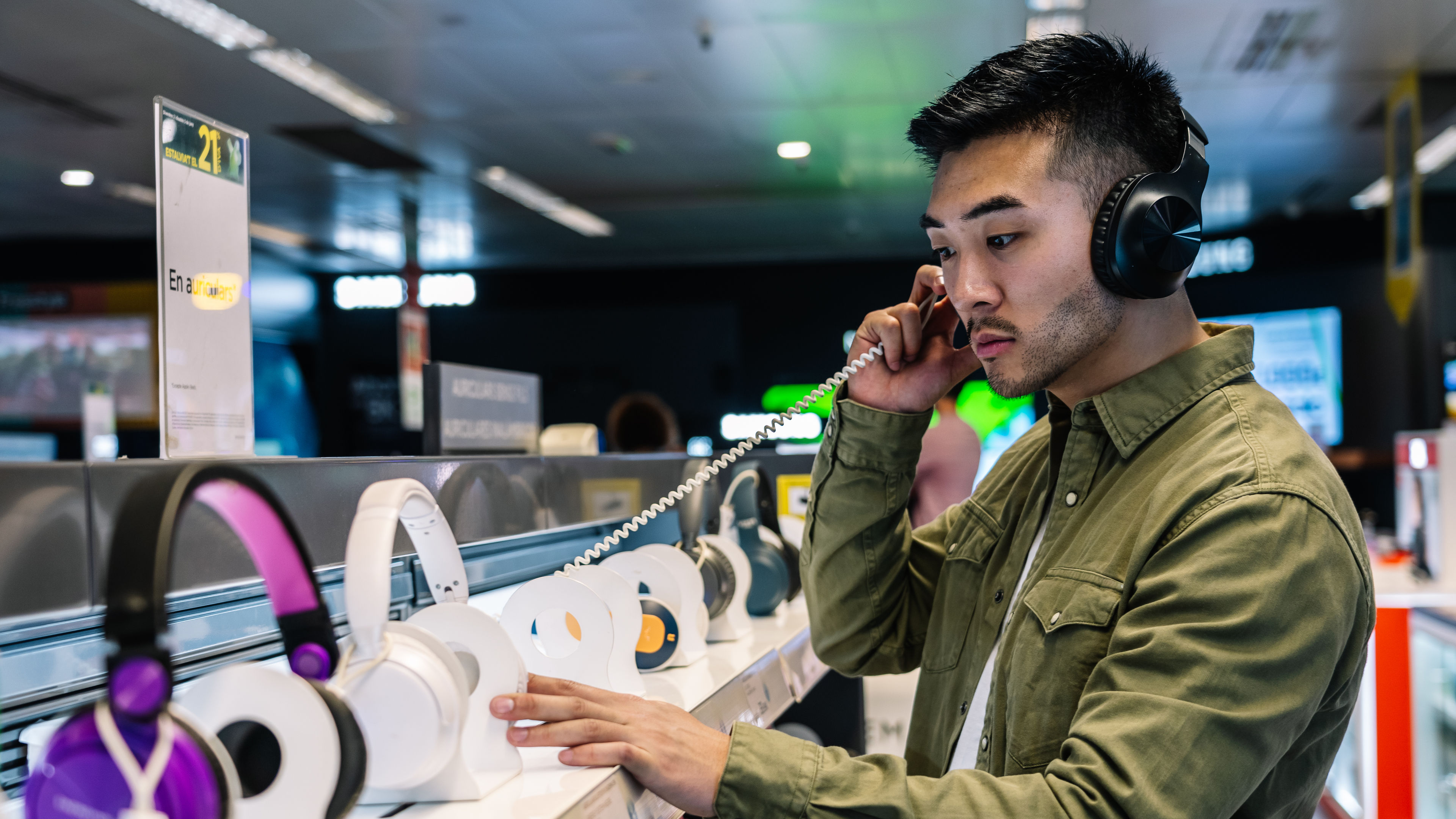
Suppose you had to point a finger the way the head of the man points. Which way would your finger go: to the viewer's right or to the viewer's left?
to the viewer's left

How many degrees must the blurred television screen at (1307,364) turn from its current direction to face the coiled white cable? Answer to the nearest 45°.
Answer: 0° — it already faces it

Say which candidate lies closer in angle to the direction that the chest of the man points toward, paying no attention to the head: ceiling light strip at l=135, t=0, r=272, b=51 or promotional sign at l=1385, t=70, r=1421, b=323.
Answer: the ceiling light strip

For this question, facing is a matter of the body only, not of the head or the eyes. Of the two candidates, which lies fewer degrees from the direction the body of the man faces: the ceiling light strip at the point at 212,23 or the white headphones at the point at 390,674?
the white headphones

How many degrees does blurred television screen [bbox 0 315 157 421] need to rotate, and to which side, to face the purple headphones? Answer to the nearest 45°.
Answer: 0° — it already faces it

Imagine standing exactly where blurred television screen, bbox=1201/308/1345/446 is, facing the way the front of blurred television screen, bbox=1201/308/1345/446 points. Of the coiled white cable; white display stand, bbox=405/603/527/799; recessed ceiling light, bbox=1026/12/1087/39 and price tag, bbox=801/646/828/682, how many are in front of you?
4

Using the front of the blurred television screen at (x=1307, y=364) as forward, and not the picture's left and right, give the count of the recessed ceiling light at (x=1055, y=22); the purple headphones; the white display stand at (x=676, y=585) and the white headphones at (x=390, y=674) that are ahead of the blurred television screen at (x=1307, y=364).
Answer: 4

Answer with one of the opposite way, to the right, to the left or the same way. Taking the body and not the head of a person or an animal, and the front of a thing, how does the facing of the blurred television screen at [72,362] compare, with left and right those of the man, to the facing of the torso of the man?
to the left

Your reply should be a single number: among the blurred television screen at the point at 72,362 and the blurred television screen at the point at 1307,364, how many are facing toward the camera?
2

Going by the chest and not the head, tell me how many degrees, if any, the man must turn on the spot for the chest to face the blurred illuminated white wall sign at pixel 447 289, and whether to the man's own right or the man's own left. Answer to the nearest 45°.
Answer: approximately 90° to the man's own right

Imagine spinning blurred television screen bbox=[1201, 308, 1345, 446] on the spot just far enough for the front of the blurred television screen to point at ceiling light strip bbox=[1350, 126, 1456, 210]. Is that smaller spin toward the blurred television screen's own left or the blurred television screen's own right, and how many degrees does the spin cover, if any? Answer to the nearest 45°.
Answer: approximately 45° to the blurred television screen's own left

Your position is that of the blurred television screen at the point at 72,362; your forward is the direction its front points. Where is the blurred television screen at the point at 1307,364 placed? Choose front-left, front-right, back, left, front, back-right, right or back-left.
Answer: front-left
